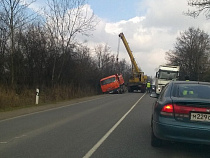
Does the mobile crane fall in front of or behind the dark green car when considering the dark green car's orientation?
in front

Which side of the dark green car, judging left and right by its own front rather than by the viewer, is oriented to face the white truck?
front

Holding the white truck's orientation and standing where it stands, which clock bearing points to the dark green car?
The dark green car is roughly at 12 o'clock from the white truck.

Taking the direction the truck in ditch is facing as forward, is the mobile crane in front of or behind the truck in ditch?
behind

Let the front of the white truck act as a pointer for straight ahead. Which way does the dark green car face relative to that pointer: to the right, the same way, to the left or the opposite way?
the opposite way

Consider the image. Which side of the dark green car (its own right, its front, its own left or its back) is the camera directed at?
back

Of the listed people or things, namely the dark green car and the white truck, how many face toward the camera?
1

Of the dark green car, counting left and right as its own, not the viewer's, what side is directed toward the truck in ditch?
front

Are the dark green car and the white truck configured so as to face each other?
yes

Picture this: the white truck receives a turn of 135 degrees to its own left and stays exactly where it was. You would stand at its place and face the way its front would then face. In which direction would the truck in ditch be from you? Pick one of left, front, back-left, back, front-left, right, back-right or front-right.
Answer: left
